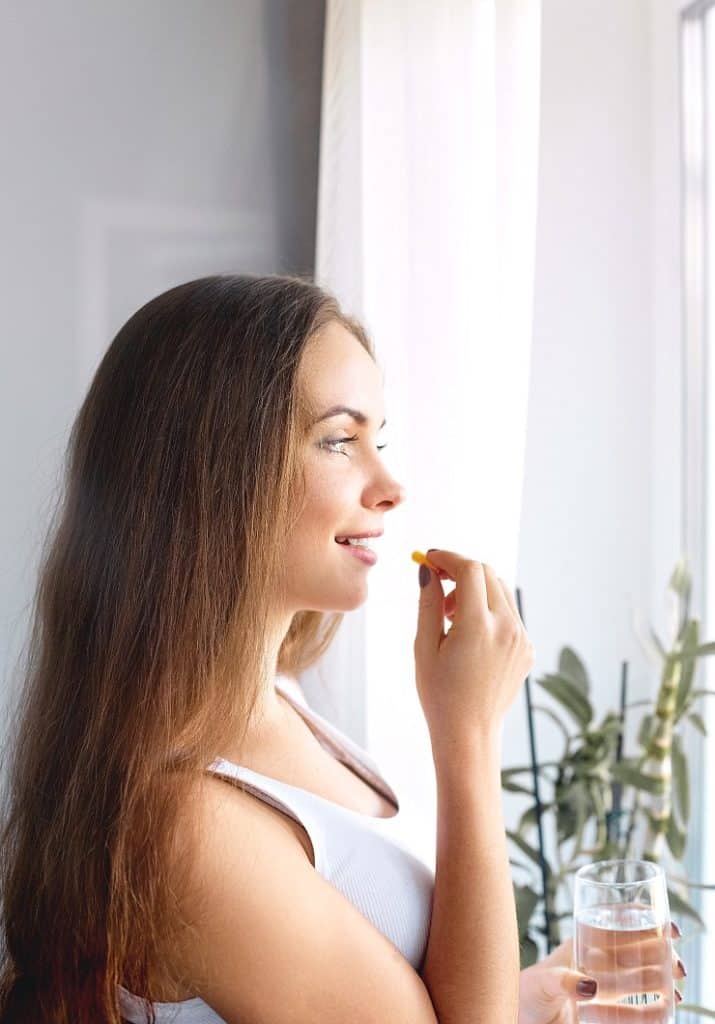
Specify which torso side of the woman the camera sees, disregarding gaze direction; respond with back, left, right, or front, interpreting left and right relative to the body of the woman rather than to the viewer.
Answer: right

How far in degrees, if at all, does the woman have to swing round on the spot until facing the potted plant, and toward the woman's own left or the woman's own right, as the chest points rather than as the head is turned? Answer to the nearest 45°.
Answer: approximately 45° to the woman's own left

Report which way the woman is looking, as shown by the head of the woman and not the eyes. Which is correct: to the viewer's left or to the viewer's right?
to the viewer's right
